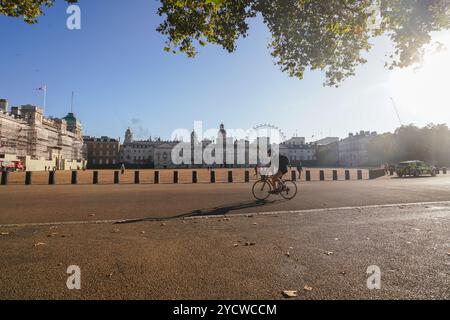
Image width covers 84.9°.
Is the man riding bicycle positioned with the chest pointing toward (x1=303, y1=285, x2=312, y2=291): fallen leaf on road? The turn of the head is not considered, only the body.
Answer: no

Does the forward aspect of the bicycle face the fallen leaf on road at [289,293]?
no

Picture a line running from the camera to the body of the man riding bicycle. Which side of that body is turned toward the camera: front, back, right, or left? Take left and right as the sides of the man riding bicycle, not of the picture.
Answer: left

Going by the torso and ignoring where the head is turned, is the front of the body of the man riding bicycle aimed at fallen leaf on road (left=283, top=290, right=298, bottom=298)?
no

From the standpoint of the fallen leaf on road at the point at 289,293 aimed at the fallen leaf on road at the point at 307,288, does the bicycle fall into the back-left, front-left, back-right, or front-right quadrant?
front-left
